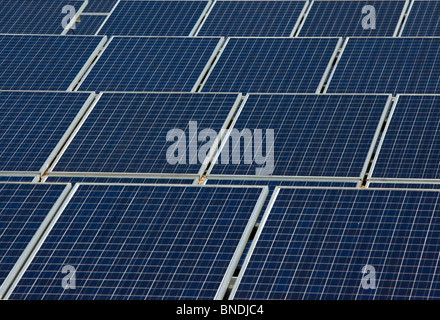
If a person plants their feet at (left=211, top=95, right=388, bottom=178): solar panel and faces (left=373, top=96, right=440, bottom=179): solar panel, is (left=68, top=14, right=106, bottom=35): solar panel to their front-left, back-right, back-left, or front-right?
back-left

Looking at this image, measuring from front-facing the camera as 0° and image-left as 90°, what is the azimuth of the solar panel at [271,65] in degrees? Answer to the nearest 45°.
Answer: approximately 0°

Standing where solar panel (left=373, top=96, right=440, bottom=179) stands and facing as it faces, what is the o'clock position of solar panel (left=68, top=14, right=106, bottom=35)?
solar panel (left=68, top=14, right=106, bottom=35) is roughly at 4 o'clock from solar panel (left=373, top=96, right=440, bottom=179).

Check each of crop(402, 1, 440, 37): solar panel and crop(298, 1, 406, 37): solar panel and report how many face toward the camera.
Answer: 2

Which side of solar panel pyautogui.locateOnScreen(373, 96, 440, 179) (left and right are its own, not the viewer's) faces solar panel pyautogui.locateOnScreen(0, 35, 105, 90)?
right

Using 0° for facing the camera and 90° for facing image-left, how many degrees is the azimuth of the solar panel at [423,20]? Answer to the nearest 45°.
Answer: approximately 0°
